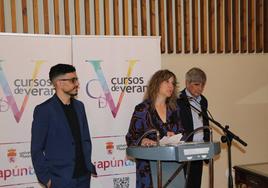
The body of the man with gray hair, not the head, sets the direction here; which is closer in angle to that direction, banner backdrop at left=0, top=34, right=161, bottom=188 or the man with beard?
the man with beard

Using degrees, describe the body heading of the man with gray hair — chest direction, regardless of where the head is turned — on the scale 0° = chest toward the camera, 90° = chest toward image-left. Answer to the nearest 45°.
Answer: approximately 315°

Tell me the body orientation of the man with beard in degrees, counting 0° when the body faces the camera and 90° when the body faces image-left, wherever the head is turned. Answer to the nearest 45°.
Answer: approximately 315°

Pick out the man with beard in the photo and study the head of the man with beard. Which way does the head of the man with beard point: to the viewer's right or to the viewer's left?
to the viewer's right

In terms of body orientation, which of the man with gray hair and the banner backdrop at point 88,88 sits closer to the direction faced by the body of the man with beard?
the man with gray hair

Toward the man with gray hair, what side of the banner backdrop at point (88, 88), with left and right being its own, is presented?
left

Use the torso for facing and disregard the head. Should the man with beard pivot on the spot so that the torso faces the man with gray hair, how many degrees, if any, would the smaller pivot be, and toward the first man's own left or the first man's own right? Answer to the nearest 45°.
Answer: approximately 90° to the first man's own left

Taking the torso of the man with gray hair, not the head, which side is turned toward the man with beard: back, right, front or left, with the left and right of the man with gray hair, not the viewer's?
right

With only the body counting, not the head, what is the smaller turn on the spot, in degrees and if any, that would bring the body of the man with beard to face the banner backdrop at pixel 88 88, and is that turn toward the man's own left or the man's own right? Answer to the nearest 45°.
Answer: approximately 135° to the man's own left
